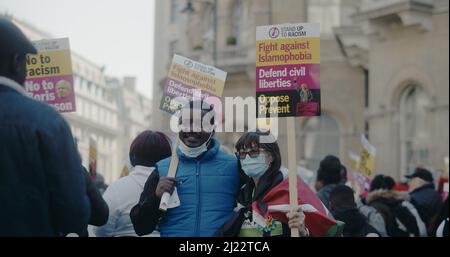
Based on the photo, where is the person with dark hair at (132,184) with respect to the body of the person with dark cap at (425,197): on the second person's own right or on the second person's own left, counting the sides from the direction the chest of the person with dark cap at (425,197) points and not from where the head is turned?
on the second person's own left

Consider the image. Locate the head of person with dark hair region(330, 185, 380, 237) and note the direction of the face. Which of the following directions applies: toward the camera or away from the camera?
away from the camera

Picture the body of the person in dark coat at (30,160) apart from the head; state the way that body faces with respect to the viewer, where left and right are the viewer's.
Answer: facing away from the viewer and to the right of the viewer

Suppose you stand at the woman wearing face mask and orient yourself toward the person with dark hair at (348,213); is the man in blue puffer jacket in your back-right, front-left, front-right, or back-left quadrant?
back-left
